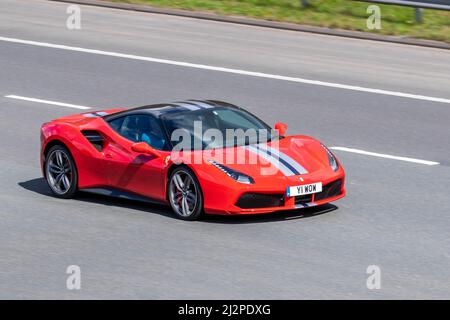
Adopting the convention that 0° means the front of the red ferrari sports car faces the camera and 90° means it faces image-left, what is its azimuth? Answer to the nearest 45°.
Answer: approximately 315°
